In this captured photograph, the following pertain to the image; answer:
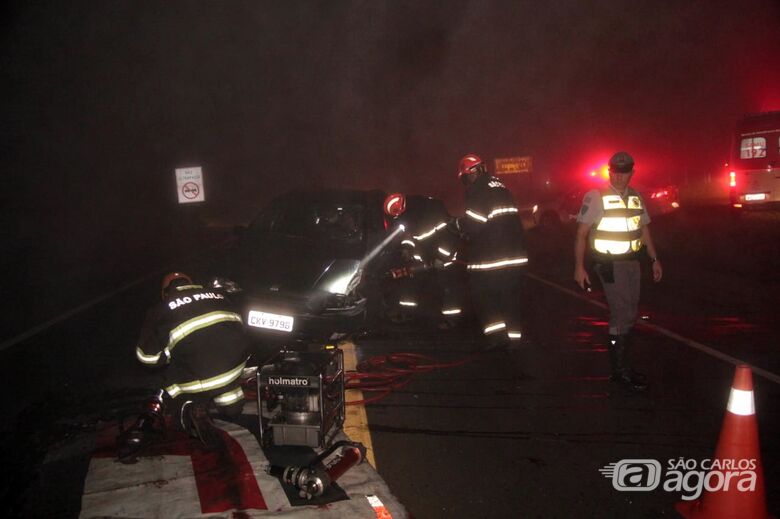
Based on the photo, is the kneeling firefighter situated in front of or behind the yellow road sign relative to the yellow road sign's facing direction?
in front

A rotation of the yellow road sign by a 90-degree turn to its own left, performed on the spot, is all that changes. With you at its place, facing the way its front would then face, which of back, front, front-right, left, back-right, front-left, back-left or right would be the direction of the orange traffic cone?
right

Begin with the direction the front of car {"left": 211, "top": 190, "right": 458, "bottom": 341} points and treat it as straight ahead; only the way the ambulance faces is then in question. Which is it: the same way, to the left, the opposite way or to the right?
the opposite way

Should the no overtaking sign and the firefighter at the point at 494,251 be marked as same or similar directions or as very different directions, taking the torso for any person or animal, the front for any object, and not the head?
very different directions

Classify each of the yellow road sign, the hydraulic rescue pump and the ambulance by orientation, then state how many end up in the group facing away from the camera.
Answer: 1

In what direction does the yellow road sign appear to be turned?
toward the camera

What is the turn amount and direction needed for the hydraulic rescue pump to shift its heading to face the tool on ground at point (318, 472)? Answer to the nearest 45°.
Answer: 0° — it already faces it

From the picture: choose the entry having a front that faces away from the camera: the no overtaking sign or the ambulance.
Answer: the ambulance

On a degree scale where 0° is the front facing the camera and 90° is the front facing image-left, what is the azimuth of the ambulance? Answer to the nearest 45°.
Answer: approximately 180°

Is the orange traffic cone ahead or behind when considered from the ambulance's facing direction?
behind

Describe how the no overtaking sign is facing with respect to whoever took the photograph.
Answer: facing the viewer

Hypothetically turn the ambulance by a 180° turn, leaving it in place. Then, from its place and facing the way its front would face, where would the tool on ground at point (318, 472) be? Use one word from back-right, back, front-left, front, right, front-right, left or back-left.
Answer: front

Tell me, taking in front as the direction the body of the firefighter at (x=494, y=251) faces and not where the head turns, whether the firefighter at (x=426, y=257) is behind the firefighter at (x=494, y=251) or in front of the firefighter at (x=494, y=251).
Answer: in front

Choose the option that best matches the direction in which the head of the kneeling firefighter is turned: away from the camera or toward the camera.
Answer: away from the camera

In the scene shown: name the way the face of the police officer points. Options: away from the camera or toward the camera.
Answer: toward the camera

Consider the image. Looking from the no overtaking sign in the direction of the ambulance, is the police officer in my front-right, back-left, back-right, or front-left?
front-right
